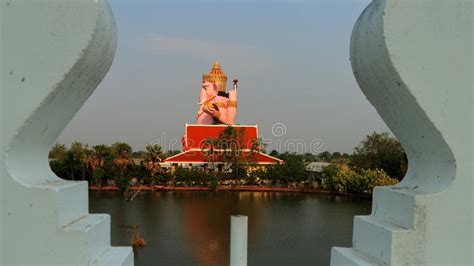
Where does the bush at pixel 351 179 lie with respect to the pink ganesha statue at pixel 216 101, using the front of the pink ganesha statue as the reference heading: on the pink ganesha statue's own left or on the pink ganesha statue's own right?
on the pink ganesha statue's own left

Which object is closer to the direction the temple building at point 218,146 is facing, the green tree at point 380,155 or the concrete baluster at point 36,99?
the concrete baluster

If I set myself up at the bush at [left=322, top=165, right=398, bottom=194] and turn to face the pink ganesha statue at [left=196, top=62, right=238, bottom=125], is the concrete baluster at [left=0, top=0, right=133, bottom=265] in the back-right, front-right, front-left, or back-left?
back-left

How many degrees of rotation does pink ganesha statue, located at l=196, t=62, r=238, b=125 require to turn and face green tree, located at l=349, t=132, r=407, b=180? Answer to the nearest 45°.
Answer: approximately 135° to its left

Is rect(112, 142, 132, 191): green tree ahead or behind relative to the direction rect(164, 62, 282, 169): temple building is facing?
ahead
